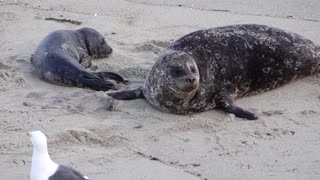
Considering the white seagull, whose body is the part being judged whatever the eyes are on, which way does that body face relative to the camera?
to the viewer's left

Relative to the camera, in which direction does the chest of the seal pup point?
to the viewer's right

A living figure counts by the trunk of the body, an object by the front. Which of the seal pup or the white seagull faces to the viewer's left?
the white seagull

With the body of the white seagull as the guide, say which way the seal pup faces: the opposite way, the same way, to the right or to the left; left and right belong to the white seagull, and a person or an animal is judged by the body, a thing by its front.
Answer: the opposite way

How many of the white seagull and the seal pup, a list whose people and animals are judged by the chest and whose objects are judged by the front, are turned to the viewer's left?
1

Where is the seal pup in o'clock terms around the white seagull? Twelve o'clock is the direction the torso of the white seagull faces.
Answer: The seal pup is roughly at 3 o'clock from the white seagull.

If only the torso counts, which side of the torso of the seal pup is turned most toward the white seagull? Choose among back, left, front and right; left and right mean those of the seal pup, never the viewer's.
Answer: right

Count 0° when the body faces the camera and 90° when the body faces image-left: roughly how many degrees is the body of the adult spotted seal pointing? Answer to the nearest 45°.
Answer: approximately 45°
